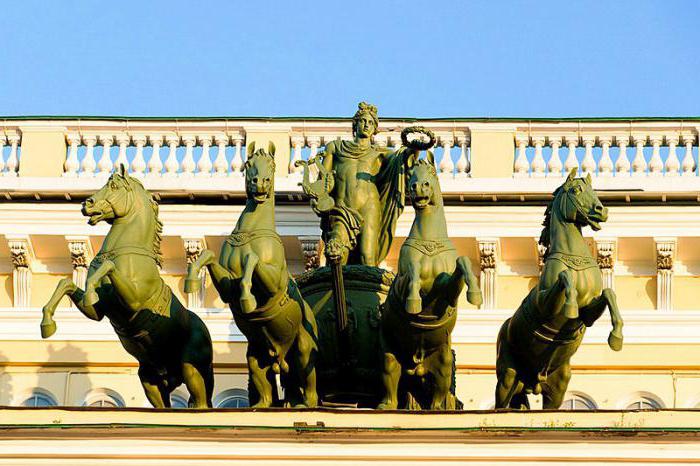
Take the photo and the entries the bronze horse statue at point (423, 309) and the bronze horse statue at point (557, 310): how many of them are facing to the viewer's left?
0

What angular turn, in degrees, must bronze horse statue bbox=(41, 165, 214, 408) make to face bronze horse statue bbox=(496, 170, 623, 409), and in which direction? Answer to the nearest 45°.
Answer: approximately 135° to its left

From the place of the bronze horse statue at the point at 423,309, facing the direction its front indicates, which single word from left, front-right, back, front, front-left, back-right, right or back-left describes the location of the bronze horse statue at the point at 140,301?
right

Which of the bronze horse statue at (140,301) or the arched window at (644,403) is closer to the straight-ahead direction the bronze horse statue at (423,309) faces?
the bronze horse statue

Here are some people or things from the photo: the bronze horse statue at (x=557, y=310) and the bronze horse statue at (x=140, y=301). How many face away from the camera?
0

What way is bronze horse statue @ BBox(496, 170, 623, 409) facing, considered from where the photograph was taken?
facing the viewer and to the right of the viewer

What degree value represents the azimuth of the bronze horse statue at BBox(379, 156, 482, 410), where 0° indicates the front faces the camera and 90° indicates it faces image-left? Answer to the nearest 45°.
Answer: approximately 0°

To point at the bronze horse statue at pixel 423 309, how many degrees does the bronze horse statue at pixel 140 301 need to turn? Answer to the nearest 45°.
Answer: approximately 135° to its left

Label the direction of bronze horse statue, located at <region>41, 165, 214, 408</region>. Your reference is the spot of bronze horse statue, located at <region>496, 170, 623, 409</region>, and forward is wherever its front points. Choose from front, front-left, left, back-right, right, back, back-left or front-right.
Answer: back-right

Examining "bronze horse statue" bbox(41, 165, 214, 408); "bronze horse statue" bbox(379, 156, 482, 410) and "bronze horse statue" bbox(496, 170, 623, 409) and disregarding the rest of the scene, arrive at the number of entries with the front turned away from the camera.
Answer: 0

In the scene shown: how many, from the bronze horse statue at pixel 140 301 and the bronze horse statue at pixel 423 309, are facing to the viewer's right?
0

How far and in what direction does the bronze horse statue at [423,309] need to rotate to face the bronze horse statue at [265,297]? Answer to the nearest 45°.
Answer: approximately 90° to its right
